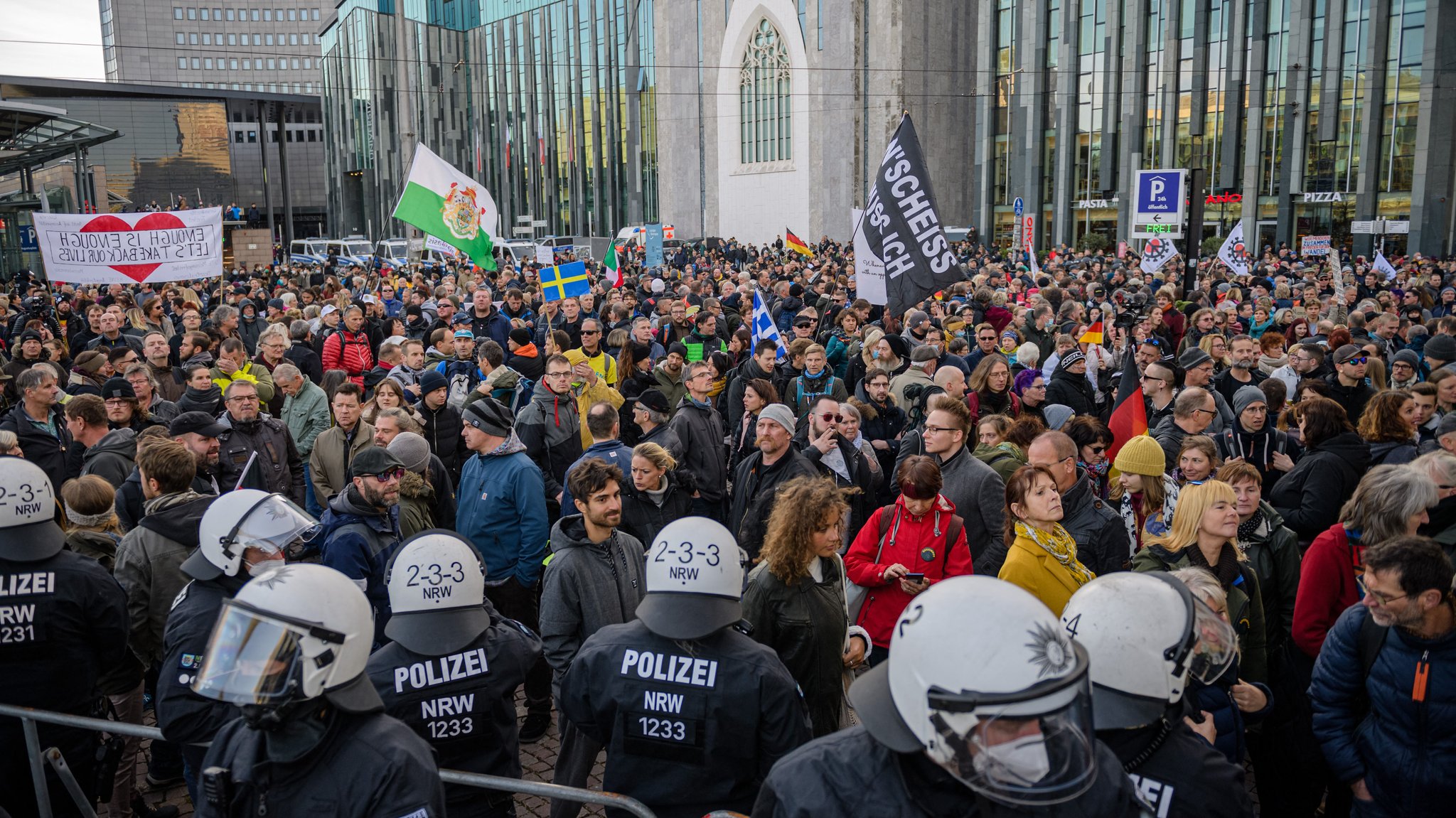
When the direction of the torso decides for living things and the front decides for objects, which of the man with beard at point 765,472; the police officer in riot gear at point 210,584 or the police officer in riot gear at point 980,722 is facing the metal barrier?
the man with beard

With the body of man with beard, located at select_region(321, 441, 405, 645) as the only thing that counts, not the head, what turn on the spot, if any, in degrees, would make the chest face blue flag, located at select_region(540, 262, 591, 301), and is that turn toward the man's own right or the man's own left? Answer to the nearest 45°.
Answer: approximately 135° to the man's own left

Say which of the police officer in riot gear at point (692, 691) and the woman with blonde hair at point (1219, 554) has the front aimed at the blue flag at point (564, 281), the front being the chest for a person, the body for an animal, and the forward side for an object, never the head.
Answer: the police officer in riot gear

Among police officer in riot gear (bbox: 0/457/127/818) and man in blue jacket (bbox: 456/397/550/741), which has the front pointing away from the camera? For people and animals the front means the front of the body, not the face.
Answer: the police officer in riot gear

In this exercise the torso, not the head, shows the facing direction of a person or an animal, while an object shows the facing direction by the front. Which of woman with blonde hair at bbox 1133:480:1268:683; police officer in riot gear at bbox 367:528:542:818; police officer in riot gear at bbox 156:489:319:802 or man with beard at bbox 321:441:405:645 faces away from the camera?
police officer in riot gear at bbox 367:528:542:818

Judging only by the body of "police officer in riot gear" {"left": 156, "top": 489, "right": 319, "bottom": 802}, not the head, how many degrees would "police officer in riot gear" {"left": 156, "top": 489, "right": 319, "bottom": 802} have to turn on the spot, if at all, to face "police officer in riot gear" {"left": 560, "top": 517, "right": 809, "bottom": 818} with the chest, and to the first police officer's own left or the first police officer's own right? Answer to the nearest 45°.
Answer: approximately 45° to the first police officer's own right

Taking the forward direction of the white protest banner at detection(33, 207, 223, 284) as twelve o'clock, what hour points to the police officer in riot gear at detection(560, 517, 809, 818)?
The police officer in riot gear is roughly at 6 o'clock from the white protest banner.

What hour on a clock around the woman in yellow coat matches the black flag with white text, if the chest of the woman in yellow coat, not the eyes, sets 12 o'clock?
The black flag with white text is roughly at 7 o'clock from the woman in yellow coat.

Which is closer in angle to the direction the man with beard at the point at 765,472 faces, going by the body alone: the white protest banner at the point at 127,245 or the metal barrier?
the metal barrier

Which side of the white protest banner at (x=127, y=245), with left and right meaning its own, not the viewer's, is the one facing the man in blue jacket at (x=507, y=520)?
back
